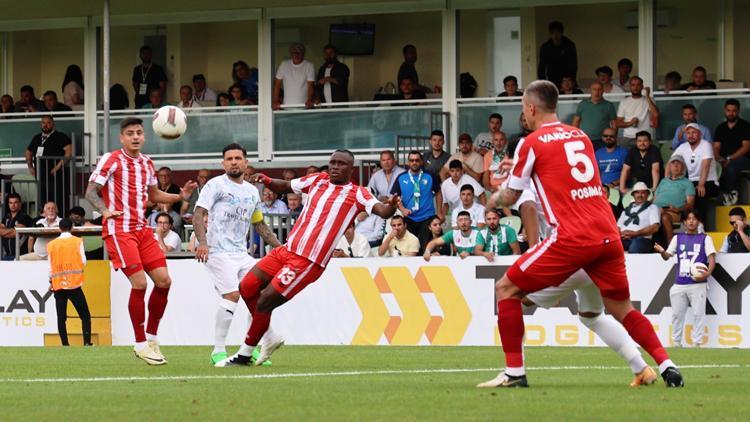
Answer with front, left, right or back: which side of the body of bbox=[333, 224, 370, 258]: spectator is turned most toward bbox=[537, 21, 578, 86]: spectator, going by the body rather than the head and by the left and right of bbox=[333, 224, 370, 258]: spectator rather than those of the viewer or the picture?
back

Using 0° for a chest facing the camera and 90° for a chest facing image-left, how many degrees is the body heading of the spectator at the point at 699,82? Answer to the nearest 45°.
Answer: approximately 0°

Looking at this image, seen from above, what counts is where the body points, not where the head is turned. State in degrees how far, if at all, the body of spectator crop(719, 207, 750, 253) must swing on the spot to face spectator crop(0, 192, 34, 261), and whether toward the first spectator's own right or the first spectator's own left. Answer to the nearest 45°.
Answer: approximately 45° to the first spectator's own right

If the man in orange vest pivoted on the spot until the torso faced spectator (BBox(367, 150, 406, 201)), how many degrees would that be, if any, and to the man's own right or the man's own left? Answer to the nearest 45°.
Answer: approximately 90° to the man's own right

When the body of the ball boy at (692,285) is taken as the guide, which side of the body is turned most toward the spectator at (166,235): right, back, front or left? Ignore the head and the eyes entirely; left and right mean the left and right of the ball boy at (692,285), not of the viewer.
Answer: right

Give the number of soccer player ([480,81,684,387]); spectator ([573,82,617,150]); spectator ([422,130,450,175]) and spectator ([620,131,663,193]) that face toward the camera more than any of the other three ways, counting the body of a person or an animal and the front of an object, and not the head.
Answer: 3
